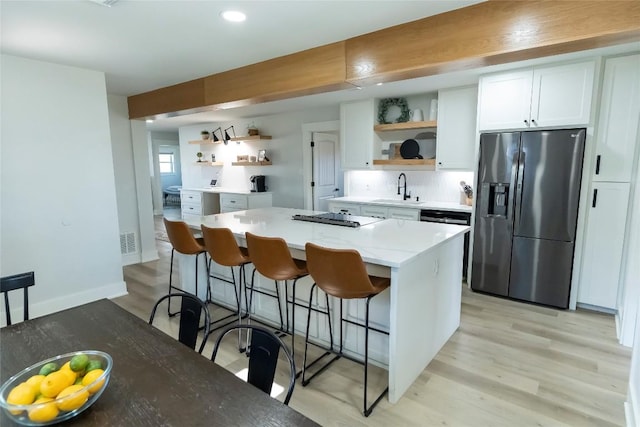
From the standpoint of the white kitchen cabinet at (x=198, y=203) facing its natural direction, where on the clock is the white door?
The white door is roughly at 9 o'clock from the white kitchen cabinet.

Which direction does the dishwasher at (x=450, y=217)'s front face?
toward the camera

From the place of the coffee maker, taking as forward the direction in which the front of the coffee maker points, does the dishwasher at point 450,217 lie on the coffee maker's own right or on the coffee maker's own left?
on the coffee maker's own left

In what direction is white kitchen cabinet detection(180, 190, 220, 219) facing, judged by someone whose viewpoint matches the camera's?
facing the viewer and to the left of the viewer

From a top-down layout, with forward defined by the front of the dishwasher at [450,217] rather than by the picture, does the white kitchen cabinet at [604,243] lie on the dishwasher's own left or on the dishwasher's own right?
on the dishwasher's own left

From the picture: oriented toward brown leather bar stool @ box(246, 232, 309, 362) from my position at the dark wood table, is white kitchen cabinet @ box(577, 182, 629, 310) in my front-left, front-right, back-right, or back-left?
front-right

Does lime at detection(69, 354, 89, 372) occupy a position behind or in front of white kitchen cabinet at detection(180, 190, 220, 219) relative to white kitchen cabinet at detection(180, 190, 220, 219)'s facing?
in front

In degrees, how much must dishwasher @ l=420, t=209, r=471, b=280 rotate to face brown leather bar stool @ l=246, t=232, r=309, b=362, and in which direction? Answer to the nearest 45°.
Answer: approximately 45° to its right

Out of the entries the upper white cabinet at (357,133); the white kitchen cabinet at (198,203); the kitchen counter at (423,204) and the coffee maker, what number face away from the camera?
0

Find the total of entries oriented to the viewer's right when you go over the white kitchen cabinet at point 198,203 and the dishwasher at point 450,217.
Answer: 0

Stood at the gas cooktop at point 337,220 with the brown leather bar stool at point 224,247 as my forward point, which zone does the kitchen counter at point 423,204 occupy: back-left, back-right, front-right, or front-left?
back-right

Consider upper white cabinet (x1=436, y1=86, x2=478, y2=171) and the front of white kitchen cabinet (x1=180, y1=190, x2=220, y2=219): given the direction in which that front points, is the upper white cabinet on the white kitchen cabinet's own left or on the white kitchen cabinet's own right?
on the white kitchen cabinet's own left

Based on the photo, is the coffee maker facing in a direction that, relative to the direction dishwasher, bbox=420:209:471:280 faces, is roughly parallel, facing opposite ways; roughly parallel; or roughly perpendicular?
roughly parallel

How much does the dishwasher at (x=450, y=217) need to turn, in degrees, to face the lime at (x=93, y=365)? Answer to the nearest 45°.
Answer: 0° — it already faces it

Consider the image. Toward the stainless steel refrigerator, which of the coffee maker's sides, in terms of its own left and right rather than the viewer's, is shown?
left

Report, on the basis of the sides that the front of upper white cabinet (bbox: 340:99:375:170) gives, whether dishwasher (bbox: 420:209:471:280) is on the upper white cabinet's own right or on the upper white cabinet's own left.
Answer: on the upper white cabinet's own left

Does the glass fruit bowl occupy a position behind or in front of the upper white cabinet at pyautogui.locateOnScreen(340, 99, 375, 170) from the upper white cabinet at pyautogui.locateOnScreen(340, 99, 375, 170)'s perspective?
in front
